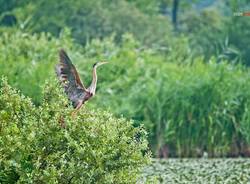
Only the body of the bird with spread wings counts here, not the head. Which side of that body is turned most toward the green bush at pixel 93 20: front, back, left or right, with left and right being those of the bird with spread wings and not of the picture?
left

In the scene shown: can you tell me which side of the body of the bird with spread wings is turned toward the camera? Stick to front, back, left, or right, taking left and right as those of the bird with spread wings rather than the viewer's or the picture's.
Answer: right
